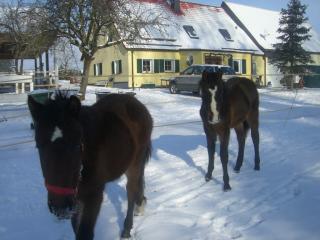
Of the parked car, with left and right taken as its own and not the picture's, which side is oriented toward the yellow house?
right

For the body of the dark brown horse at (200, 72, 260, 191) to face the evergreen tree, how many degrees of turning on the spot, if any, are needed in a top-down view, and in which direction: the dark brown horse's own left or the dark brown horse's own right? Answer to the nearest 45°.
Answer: approximately 135° to the dark brown horse's own right

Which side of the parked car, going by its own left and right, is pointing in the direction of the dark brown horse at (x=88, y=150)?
left

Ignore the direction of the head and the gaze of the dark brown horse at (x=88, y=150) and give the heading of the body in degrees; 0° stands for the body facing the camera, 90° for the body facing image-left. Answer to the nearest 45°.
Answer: approximately 45°

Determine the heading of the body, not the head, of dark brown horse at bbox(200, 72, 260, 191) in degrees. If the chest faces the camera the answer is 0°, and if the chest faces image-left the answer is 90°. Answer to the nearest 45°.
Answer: approximately 45°

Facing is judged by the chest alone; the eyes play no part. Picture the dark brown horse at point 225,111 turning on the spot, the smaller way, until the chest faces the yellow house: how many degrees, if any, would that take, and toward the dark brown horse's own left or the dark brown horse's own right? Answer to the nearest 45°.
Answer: approximately 135° to the dark brown horse's own right

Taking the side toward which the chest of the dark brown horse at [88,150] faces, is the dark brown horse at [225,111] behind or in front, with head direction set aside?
behind

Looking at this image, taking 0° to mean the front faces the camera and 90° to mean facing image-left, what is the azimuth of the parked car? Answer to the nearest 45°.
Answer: approximately 90°

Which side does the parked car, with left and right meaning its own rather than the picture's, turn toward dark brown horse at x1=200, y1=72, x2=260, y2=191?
left

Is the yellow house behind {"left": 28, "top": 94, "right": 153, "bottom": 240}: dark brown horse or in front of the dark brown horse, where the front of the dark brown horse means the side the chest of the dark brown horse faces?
behind
